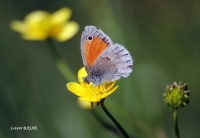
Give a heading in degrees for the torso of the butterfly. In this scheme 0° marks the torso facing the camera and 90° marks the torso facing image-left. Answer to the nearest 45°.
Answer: approximately 90°

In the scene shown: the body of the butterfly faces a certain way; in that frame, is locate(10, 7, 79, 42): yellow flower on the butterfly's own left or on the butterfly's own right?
on the butterfly's own right

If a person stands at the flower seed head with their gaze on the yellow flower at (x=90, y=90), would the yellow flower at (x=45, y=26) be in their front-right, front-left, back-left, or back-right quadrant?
front-right

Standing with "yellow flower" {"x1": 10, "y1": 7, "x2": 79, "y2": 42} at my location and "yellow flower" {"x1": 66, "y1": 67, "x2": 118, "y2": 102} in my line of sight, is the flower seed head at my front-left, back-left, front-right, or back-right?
front-left
